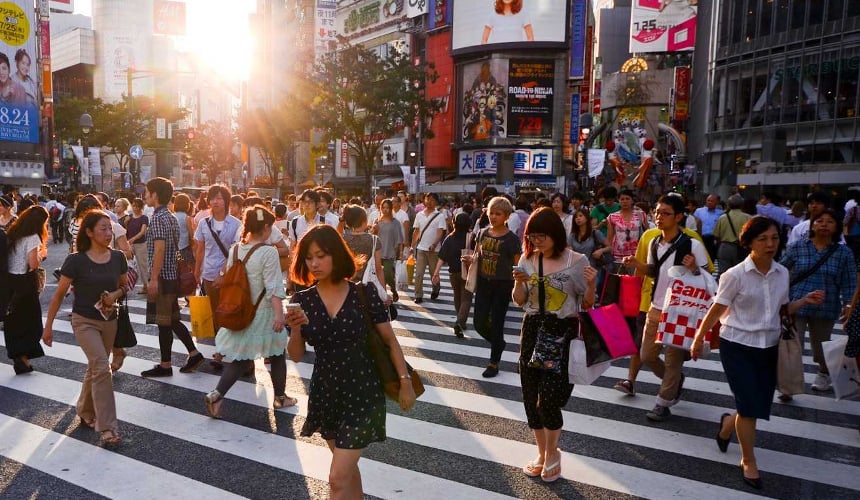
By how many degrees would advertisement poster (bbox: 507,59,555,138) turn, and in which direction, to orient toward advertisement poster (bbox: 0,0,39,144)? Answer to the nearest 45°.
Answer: approximately 90° to its right

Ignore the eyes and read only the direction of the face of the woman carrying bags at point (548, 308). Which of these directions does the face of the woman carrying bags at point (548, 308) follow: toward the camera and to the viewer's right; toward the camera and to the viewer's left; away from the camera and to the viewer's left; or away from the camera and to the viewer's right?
toward the camera and to the viewer's left

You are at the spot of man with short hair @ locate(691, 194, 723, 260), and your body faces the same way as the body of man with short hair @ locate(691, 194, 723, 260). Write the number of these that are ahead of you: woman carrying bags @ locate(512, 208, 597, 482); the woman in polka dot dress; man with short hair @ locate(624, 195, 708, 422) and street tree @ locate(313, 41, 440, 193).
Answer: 3

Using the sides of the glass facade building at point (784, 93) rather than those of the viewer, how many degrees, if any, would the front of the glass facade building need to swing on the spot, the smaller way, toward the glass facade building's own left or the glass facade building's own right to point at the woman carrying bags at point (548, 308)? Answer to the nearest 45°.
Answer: approximately 45° to the glass facade building's own left

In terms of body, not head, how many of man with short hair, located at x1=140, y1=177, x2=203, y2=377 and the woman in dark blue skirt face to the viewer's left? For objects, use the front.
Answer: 1

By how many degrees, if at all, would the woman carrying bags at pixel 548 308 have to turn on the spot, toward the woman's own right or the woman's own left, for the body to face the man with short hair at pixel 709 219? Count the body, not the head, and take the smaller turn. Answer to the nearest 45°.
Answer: approximately 180°

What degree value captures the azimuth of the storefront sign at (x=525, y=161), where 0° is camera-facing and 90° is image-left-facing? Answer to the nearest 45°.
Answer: approximately 0°

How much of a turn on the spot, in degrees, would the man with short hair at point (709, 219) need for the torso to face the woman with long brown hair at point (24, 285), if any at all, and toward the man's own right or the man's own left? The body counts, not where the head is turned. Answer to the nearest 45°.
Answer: approximately 45° to the man's own right

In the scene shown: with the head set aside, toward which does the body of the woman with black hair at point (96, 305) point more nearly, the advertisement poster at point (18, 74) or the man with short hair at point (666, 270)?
the man with short hair

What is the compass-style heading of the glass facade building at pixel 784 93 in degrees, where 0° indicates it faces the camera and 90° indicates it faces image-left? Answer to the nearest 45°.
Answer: approximately 45°

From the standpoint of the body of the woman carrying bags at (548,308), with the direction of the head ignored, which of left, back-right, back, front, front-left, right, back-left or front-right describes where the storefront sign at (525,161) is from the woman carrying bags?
back

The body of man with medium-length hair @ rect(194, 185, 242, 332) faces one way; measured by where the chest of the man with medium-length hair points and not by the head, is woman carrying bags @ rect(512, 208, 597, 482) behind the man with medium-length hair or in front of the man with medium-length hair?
in front
